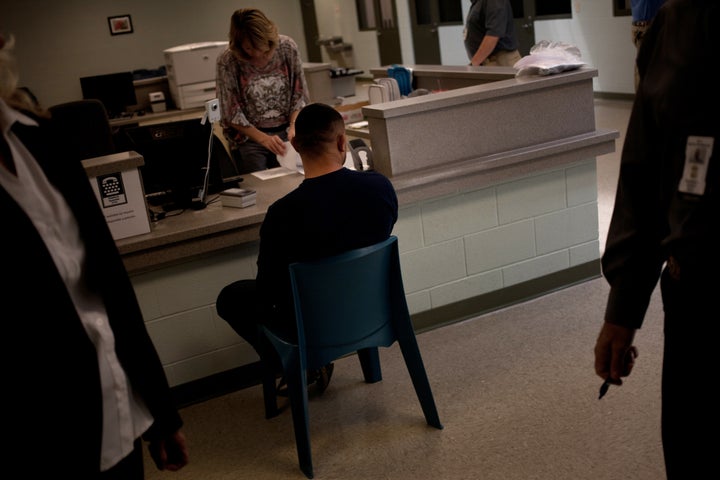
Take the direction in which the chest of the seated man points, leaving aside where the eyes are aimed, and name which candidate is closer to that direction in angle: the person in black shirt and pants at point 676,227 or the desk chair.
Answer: the desk chair

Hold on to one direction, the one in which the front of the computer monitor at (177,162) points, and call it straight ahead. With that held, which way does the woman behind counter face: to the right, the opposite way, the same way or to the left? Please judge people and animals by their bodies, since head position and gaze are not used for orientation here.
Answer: the opposite way

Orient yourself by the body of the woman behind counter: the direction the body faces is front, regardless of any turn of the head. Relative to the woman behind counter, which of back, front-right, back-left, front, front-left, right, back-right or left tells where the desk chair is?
back-right

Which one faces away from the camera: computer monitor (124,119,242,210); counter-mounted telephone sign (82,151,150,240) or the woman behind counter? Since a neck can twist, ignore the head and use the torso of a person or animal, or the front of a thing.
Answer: the computer monitor

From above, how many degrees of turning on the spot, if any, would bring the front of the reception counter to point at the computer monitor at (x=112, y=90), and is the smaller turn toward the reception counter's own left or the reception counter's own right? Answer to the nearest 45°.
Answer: approximately 135° to the reception counter's own right

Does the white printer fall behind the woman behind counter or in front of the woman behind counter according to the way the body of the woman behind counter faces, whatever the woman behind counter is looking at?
behind

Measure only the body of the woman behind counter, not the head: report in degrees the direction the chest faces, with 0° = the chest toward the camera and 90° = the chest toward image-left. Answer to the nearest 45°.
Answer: approximately 0°

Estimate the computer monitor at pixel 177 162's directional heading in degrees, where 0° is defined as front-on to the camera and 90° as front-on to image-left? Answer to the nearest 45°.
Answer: approximately 180°

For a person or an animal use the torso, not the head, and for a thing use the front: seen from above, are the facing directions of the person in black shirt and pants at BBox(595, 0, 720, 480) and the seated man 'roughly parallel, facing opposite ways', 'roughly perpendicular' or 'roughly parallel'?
roughly perpendicular

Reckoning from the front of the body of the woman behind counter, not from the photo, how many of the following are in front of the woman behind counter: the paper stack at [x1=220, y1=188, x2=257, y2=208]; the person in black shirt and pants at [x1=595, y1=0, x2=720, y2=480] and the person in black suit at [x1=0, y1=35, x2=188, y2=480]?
3

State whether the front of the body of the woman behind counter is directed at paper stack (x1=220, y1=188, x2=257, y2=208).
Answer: yes
